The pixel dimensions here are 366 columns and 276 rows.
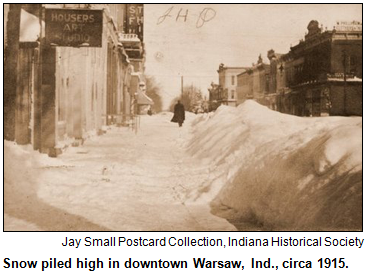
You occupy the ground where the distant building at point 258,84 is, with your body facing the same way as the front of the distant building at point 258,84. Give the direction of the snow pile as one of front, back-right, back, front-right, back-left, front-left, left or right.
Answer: front-left

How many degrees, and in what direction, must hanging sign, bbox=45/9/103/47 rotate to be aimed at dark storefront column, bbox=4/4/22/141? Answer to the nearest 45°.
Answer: approximately 90° to its right

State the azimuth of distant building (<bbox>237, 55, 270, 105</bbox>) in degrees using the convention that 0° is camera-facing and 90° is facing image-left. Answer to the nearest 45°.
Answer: approximately 45°

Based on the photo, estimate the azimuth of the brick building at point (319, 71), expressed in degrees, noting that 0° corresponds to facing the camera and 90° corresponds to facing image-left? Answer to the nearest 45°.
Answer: approximately 45°

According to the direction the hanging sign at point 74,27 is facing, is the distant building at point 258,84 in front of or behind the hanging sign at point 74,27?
behind

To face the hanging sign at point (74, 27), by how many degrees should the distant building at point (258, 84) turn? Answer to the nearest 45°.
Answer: approximately 45° to its left

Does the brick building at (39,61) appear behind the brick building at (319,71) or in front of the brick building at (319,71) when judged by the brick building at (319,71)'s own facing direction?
in front

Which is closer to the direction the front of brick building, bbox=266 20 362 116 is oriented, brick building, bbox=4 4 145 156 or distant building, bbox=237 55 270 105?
the brick building

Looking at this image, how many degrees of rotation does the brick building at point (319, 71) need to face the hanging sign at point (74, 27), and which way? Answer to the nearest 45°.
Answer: approximately 45° to its left

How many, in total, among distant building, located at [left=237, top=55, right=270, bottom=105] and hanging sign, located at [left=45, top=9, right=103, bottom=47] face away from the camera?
0
